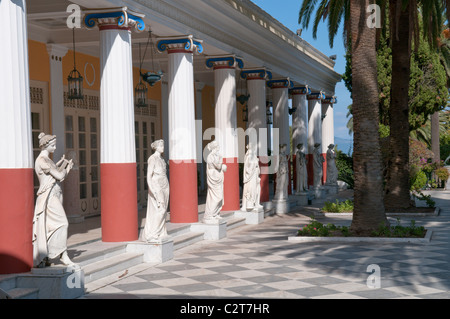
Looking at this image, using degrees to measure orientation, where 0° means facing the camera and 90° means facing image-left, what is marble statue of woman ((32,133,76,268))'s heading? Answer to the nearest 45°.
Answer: approximately 270°

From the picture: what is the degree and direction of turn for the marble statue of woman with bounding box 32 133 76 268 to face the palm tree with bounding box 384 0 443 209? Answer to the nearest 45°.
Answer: approximately 45° to its left

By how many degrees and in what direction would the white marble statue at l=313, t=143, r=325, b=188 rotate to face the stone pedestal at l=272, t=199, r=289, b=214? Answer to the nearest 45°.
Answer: approximately 90° to its right

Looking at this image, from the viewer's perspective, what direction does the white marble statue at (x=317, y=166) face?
to the viewer's right

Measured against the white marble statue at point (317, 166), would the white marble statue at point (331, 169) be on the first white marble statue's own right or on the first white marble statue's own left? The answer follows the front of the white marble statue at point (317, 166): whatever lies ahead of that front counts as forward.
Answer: on the first white marble statue's own left

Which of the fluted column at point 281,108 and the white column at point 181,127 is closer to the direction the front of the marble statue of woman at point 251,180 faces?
the white column

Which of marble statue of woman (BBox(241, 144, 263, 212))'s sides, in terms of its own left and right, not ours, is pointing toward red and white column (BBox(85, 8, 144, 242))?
right

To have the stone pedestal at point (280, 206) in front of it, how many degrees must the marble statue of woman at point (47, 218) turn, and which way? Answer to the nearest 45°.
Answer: approximately 45° to its left

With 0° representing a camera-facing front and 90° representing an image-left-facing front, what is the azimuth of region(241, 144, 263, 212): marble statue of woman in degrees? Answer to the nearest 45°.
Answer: approximately 315°

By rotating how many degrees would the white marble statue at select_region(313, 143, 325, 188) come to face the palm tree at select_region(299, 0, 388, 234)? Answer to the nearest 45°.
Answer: approximately 90° to its right
